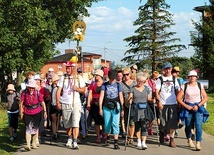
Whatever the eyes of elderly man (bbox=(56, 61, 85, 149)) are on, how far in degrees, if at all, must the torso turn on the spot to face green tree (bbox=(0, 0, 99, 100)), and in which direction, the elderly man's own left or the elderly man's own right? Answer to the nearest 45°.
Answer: approximately 180°

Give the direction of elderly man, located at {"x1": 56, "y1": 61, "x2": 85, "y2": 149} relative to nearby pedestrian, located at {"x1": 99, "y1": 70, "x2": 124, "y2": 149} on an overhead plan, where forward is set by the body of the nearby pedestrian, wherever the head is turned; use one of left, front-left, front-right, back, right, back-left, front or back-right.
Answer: right

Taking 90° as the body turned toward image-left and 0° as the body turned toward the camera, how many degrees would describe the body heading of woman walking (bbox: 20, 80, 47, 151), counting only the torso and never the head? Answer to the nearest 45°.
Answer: approximately 0°

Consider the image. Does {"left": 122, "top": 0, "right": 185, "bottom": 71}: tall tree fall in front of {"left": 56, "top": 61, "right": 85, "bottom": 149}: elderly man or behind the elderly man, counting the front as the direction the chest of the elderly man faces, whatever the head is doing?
behind

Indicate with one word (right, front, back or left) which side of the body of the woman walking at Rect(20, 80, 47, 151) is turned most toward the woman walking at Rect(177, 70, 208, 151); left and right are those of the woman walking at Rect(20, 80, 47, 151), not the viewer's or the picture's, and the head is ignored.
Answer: left

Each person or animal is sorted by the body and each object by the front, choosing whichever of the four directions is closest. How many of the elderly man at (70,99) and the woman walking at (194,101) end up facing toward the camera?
2

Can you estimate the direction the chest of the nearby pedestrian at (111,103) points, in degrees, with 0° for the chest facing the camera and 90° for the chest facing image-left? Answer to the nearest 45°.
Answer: approximately 0°

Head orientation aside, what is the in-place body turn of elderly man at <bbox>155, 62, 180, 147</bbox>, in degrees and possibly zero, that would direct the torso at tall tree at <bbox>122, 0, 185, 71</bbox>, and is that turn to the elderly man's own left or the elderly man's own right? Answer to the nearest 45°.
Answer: approximately 180°
